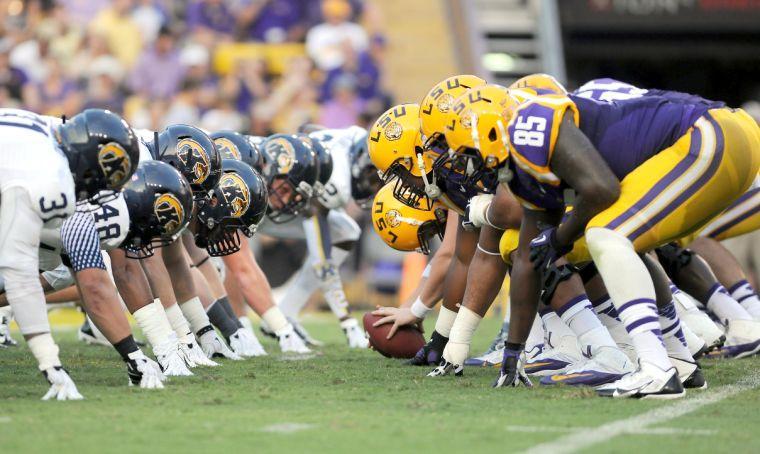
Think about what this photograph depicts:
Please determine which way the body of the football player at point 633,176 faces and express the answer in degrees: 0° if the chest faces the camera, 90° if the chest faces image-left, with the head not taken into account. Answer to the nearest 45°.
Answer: approximately 90°

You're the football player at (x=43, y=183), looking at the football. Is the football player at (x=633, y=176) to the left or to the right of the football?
right

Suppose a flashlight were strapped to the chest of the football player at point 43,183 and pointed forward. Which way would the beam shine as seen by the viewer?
to the viewer's right

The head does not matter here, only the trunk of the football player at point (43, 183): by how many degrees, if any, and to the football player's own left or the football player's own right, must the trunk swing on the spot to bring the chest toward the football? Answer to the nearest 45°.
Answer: approximately 45° to the football player's own left

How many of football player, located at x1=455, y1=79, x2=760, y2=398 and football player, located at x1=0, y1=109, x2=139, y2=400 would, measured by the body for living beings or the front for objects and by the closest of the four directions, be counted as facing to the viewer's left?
1

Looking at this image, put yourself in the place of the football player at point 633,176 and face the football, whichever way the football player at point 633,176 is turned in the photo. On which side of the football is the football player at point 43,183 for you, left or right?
left

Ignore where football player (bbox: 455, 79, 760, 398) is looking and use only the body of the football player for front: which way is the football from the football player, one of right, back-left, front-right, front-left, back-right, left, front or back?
front-right

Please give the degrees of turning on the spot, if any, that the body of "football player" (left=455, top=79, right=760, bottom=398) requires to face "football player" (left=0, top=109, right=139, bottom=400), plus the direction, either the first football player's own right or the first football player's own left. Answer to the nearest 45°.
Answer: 0° — they already face them

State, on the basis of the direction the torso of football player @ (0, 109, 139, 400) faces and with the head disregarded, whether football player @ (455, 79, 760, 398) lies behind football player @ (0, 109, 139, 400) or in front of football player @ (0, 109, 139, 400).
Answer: in front
